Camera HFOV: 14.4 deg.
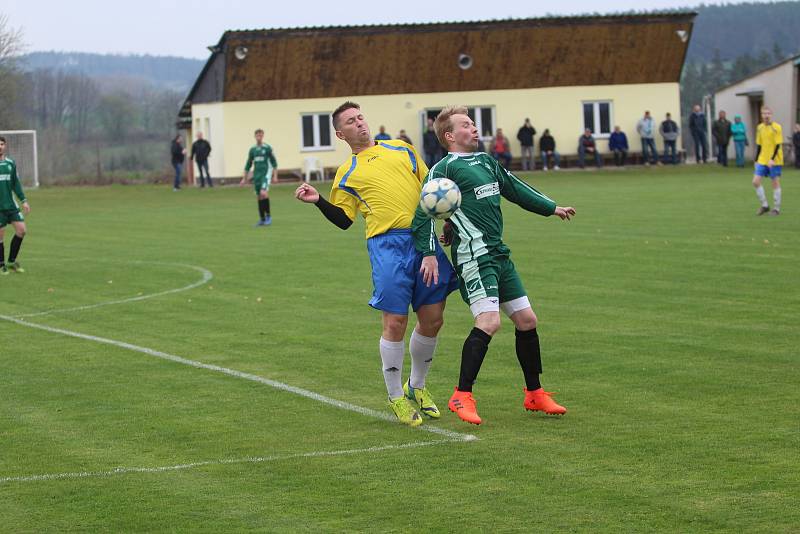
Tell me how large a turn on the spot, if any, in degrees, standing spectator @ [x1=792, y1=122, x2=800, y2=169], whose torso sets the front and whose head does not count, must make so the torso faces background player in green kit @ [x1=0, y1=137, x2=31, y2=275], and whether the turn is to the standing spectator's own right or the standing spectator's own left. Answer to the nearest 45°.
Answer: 0° — they already face them

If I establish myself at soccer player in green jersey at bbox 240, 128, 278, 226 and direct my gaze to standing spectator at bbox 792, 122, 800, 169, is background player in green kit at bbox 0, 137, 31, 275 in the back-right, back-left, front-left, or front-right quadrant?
back-right

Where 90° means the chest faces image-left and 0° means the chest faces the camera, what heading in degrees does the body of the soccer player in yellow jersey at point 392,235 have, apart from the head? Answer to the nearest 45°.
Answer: approximately 315°

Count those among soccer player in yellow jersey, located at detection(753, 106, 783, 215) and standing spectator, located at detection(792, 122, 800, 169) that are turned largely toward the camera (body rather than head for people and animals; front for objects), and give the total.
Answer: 2

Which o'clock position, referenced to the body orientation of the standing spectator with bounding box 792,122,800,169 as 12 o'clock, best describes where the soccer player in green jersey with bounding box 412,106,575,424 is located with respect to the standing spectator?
The soccer player in green jersey is roughly at 12 o'clock from the standing spectator.

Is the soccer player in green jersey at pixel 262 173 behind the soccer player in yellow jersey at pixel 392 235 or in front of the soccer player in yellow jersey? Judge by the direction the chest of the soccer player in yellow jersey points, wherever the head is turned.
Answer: behind

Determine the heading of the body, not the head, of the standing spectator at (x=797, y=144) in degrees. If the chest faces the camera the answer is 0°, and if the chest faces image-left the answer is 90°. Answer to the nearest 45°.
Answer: approximately 0°
